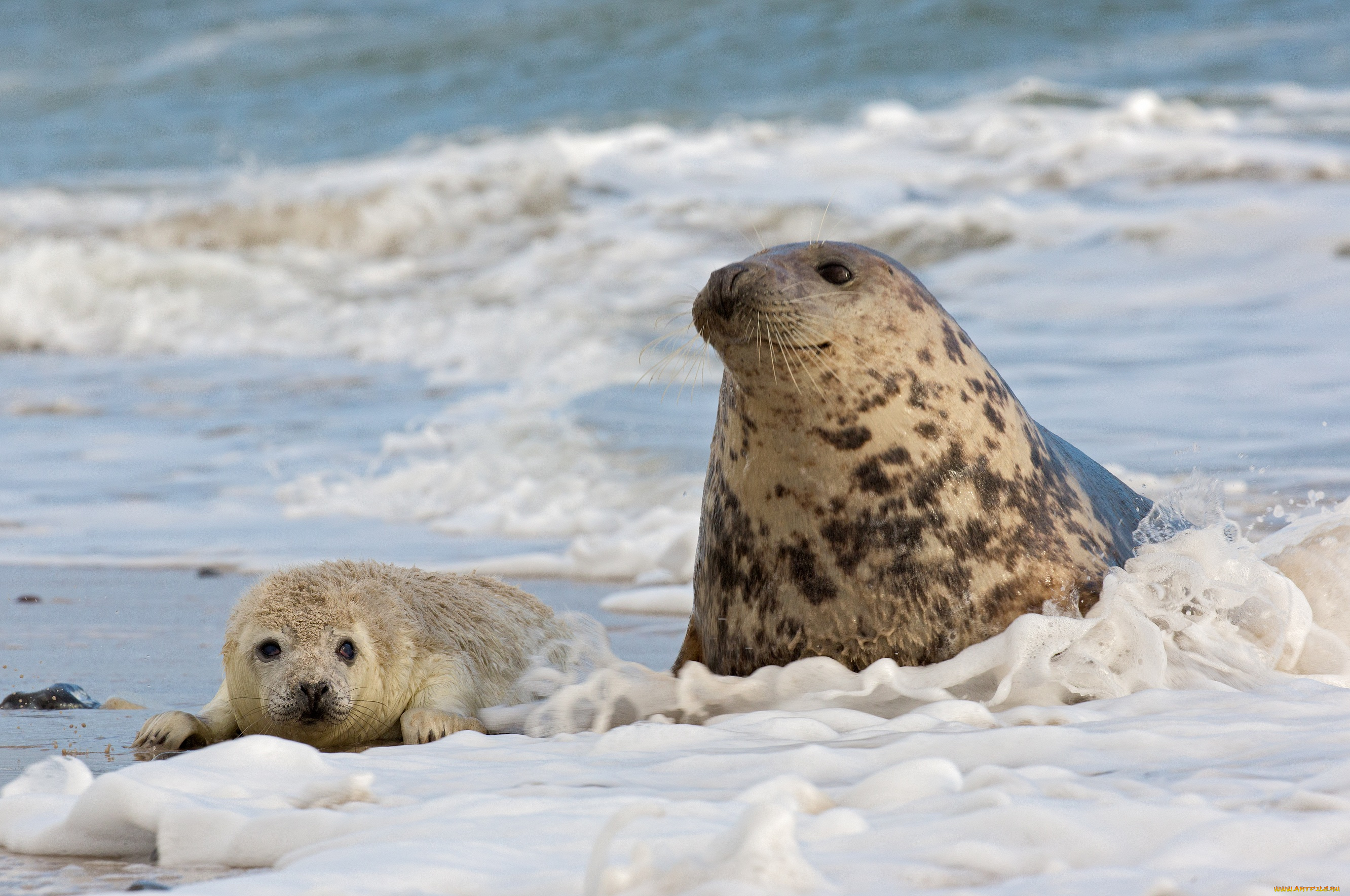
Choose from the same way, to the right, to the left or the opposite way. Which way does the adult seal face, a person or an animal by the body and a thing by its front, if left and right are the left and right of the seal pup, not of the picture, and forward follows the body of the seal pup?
the same way

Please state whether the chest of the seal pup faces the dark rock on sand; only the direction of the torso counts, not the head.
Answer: no

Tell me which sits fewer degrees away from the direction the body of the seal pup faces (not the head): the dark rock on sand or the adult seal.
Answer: the dark rock on sand

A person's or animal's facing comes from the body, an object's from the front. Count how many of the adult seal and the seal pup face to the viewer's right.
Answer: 0

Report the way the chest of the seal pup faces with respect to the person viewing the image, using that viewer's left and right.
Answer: facing the viewer and to the left of the viewer

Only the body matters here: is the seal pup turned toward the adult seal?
no
